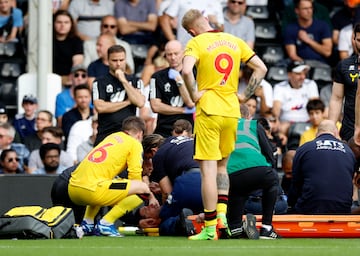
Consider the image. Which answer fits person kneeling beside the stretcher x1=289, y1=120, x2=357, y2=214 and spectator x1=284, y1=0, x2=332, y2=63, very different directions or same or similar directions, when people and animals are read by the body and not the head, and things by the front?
very different directions

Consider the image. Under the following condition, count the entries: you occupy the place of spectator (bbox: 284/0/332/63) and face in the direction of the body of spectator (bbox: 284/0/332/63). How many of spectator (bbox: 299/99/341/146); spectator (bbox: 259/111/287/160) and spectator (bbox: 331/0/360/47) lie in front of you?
2

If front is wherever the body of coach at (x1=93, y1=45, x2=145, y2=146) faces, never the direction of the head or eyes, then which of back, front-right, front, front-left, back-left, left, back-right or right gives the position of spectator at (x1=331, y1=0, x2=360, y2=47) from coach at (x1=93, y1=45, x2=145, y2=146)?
back-left

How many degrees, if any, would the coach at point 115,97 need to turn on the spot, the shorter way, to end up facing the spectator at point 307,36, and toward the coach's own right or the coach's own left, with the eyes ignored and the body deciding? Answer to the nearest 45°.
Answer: approximately 135° to the coach's own left
